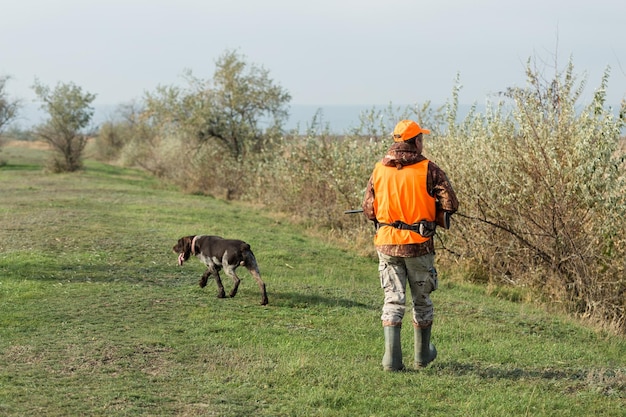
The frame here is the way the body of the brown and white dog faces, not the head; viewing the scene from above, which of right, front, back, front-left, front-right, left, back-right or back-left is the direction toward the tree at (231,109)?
front-right

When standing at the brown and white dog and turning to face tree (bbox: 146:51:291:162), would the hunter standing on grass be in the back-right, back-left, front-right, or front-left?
back-right

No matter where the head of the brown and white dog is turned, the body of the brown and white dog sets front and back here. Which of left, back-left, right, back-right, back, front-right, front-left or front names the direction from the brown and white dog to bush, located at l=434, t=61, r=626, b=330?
back-right

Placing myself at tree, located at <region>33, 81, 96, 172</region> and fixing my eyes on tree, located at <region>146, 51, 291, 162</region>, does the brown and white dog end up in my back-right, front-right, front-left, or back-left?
front-right

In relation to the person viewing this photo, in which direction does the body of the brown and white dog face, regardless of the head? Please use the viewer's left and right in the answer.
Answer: facing away from the viewer and to the left of the viewer

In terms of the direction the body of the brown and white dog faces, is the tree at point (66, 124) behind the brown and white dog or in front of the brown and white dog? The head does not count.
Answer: in front

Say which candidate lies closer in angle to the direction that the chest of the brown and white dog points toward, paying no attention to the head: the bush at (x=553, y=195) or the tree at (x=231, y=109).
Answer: the tree

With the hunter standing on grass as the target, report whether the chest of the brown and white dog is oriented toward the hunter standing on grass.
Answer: no

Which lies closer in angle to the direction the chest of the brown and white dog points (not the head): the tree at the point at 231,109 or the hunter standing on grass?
the tree
